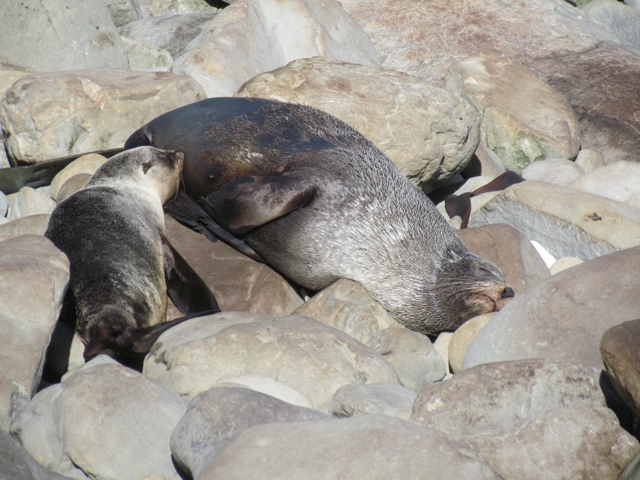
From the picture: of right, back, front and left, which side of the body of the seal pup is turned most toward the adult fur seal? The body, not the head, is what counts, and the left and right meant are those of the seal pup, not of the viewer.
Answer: right

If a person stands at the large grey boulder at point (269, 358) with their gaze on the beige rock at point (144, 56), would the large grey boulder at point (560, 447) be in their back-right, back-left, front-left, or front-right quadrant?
back-right

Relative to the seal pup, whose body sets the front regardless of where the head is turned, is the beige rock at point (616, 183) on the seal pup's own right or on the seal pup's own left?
on the seal pup's own right

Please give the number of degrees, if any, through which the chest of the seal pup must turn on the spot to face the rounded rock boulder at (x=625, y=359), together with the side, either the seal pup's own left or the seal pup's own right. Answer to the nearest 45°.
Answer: approximately 135° to the seal pup's own right

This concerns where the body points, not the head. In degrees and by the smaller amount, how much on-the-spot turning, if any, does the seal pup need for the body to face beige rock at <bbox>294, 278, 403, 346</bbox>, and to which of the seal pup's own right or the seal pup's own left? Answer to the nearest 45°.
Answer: approximately 90° to the seal pup's own right

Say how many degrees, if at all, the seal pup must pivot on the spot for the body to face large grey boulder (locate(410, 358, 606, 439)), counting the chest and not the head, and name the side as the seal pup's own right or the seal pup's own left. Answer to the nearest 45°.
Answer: approximately 135° to the seal pup's own right

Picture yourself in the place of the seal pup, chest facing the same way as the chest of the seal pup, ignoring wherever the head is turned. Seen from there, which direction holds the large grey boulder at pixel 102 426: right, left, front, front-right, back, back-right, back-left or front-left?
back

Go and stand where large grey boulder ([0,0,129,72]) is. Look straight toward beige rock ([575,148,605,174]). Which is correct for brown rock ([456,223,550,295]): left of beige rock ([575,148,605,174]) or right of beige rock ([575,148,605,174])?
right

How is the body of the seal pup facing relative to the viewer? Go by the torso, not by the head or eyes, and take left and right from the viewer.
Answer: facing away from the viewer

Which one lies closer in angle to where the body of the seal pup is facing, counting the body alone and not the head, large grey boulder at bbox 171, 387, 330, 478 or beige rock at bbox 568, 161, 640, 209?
the beige rock

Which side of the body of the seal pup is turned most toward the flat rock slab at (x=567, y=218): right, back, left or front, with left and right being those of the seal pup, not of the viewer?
right
